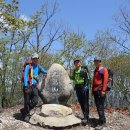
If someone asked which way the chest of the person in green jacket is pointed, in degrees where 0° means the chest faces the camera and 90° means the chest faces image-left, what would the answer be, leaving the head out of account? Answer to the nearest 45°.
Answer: approximately 45°

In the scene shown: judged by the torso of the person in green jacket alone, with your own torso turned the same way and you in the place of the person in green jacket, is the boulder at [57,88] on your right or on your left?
on your right

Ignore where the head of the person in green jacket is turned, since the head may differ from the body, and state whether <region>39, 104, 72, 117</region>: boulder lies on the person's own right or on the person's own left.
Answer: on the person's own right

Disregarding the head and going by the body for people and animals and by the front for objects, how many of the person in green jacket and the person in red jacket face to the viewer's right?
0

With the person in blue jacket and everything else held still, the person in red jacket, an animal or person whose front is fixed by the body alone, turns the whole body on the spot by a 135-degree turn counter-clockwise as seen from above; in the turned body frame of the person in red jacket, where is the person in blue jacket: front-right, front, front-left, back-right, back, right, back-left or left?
back

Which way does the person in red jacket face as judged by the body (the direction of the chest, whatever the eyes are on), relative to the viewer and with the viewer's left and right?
facing the viewer and to the left of the viewer
